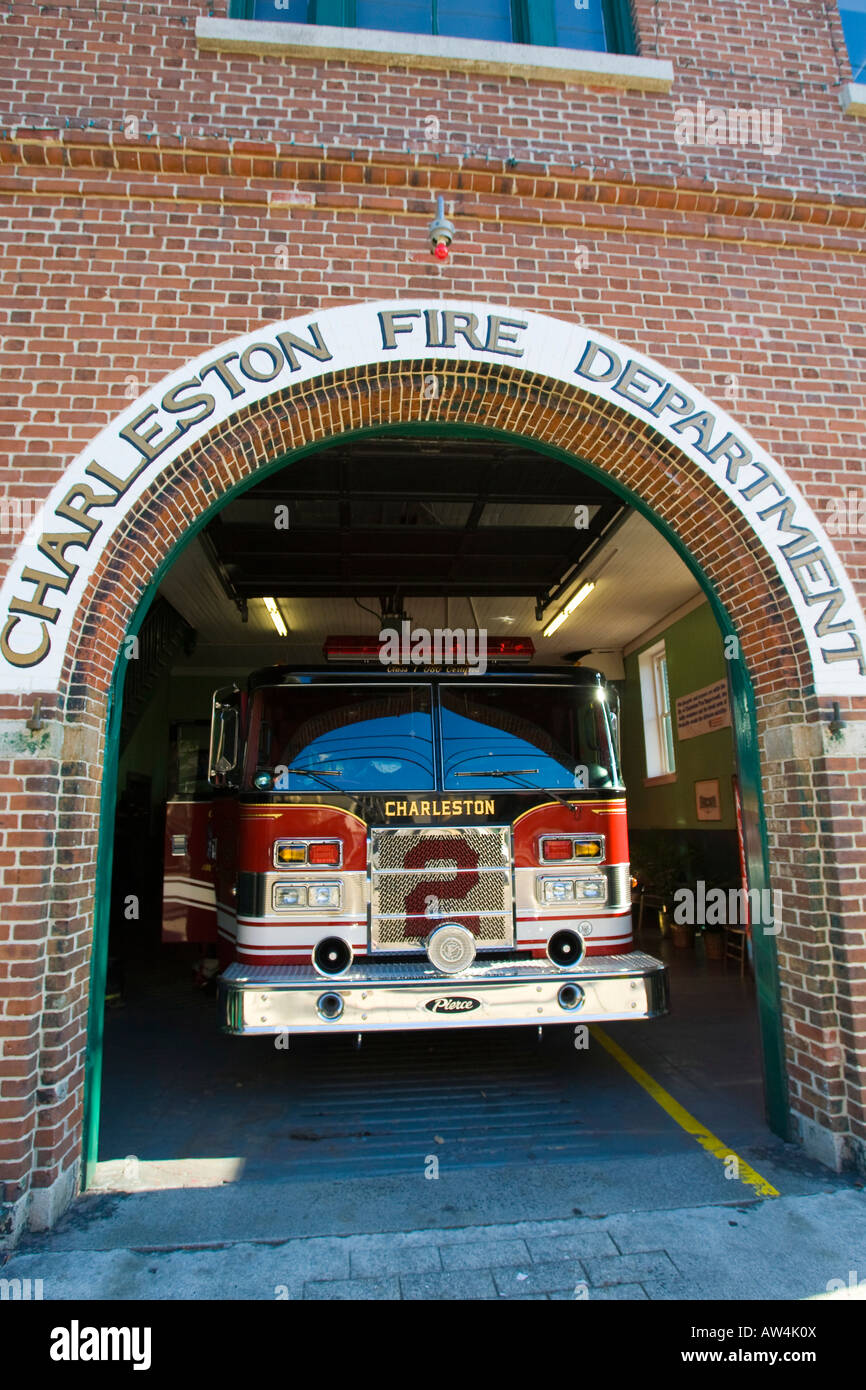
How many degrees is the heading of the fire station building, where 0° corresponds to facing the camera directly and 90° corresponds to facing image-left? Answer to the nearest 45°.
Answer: approximately 0°

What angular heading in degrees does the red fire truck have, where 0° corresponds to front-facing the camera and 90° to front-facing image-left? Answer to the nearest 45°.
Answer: approximately 0°
